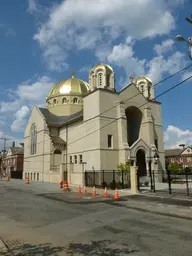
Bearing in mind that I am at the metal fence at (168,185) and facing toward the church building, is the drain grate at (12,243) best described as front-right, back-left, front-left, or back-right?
back-left

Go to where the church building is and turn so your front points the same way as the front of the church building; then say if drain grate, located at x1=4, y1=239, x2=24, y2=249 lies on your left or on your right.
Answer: on your right

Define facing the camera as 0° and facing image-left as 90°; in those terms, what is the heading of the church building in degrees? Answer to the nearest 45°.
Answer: approximately 315°

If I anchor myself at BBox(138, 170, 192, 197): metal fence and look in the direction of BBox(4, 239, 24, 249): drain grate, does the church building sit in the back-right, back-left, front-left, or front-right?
back-right
